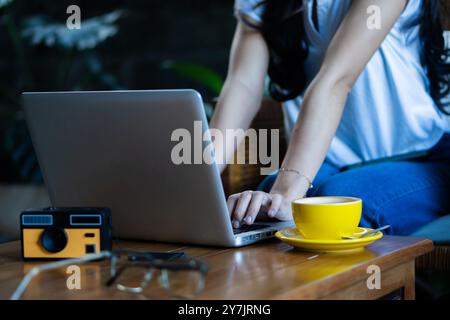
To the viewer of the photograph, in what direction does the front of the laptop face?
facing away from the viewer and to the right of the viewer

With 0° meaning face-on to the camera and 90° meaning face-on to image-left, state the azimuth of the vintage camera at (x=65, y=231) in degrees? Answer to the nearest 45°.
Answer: approximately 0°
